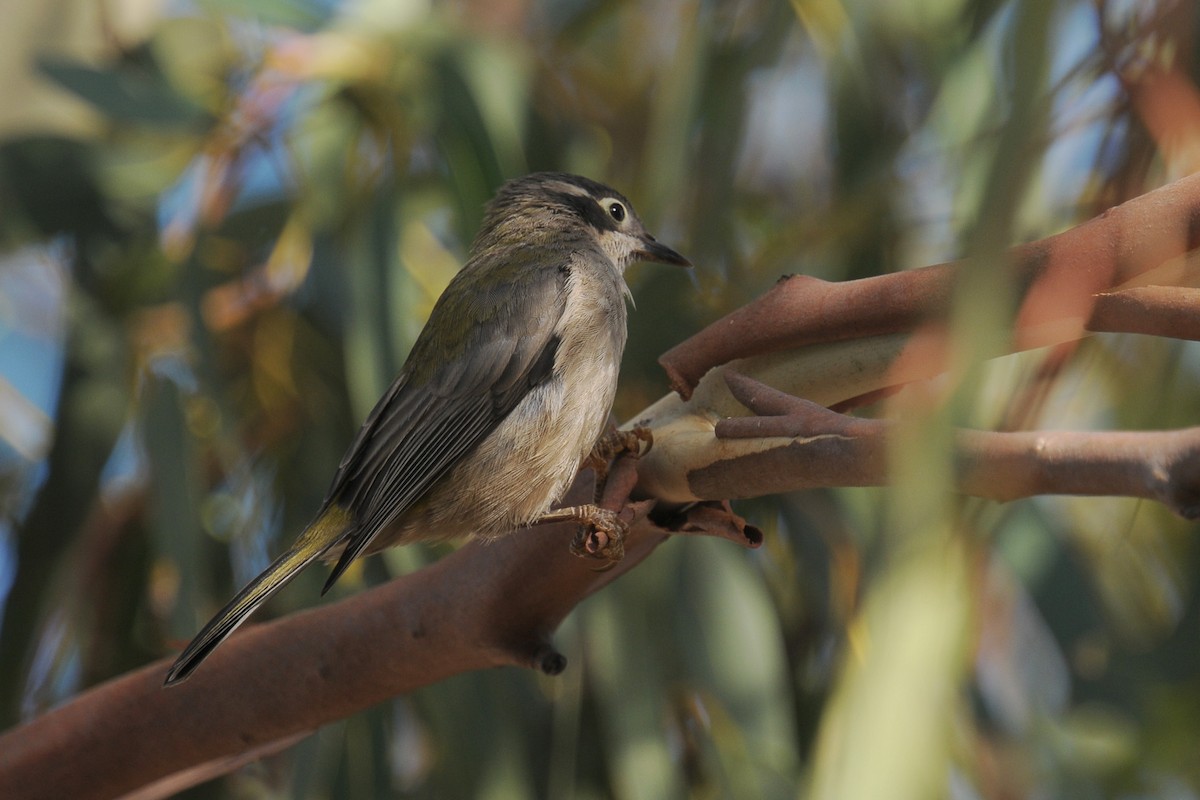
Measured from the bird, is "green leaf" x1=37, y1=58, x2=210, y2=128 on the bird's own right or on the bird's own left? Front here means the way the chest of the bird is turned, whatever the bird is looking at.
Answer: on the bird's own left

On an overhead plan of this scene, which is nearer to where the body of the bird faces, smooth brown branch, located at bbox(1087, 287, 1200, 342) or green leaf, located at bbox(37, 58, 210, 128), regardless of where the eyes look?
the smooth brown branch

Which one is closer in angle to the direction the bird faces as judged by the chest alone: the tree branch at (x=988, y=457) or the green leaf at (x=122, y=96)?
the tree branch

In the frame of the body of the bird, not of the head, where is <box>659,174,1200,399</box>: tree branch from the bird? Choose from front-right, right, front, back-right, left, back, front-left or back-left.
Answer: front-right

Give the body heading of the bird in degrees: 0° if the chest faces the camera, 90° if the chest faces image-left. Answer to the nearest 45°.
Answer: approximately 270°

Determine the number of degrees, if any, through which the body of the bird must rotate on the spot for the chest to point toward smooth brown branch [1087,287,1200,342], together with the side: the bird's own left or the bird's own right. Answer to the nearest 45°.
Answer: approximately 45° to the bird's own right
